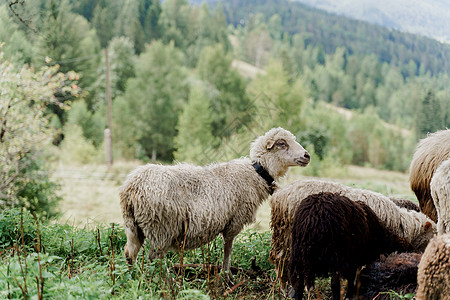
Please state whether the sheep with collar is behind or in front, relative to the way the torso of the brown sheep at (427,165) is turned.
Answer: behind

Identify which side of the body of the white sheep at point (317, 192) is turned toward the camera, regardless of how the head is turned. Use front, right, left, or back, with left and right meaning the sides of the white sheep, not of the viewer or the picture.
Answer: right

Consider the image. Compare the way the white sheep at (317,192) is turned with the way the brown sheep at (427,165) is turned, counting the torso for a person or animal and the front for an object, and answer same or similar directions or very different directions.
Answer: same or similar directions

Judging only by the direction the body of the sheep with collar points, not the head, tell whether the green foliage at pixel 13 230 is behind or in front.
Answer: behind

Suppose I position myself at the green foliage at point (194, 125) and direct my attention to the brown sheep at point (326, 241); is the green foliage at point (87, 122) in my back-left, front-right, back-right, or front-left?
back-right

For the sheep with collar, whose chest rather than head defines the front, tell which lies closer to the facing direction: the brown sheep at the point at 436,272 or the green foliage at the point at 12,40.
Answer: the brown sheep

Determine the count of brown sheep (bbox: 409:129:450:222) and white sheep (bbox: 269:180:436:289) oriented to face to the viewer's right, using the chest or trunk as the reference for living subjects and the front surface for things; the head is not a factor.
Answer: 2

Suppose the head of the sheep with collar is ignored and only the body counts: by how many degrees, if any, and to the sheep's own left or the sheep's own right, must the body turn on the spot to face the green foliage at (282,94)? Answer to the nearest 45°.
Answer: approximately 90° to the sheep's own left

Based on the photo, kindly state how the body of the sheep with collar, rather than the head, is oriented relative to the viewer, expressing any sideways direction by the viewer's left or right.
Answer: facing to the right of the viewer

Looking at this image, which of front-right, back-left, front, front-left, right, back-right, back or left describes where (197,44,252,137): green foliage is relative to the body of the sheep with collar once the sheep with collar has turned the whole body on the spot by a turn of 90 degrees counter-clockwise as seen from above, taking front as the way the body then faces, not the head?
front
